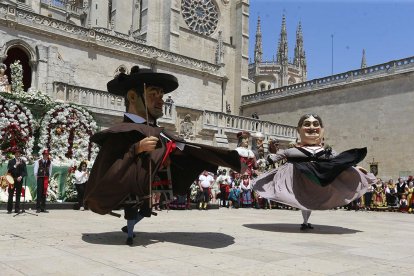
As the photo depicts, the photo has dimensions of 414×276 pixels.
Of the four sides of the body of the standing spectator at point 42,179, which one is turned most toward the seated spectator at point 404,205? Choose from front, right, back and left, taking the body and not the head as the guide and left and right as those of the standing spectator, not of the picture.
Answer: left

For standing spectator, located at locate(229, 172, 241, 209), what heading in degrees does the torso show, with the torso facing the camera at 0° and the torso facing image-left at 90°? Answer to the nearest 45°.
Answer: approximately 0°

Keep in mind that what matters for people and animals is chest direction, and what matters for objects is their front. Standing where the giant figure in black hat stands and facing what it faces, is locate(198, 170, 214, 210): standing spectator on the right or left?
on its left

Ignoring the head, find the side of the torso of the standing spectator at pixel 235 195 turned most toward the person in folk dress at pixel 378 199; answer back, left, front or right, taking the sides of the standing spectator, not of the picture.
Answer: left

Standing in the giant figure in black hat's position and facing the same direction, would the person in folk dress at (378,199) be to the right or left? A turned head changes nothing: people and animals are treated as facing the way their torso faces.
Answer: on its left

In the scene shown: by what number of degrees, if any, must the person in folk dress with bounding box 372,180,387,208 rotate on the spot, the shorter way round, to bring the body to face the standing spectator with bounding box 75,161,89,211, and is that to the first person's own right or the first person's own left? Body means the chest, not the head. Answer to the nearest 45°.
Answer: approximately 45° to the first person's own right

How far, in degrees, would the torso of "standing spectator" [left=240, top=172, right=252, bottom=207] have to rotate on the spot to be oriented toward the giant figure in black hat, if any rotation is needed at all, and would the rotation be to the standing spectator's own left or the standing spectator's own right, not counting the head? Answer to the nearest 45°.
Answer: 0° — they already face it

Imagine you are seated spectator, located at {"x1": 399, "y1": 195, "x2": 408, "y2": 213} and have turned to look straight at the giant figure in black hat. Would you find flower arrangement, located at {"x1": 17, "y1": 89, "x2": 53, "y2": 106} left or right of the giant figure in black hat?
right

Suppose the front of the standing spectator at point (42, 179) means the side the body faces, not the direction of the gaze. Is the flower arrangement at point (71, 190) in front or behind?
behind

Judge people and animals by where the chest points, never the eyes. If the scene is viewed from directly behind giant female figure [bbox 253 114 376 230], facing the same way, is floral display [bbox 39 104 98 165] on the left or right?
on its right

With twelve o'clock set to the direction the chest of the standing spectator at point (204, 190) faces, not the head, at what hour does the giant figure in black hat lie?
The giant figure in black hat is roughly at 12 o'clock from the standing spectator.
